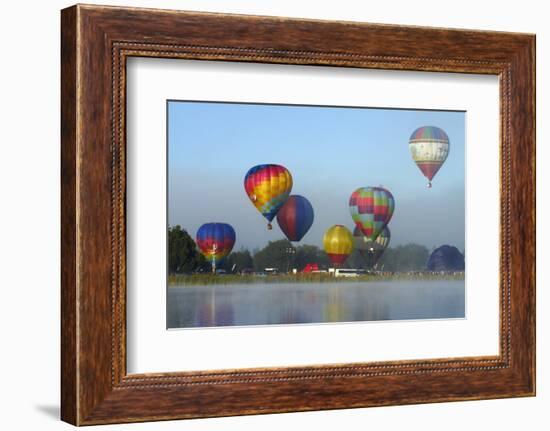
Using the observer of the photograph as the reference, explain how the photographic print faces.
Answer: facing the viewer and to the right of the viewer

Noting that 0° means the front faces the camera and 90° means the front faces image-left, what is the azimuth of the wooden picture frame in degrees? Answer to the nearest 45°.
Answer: approximately 315°
